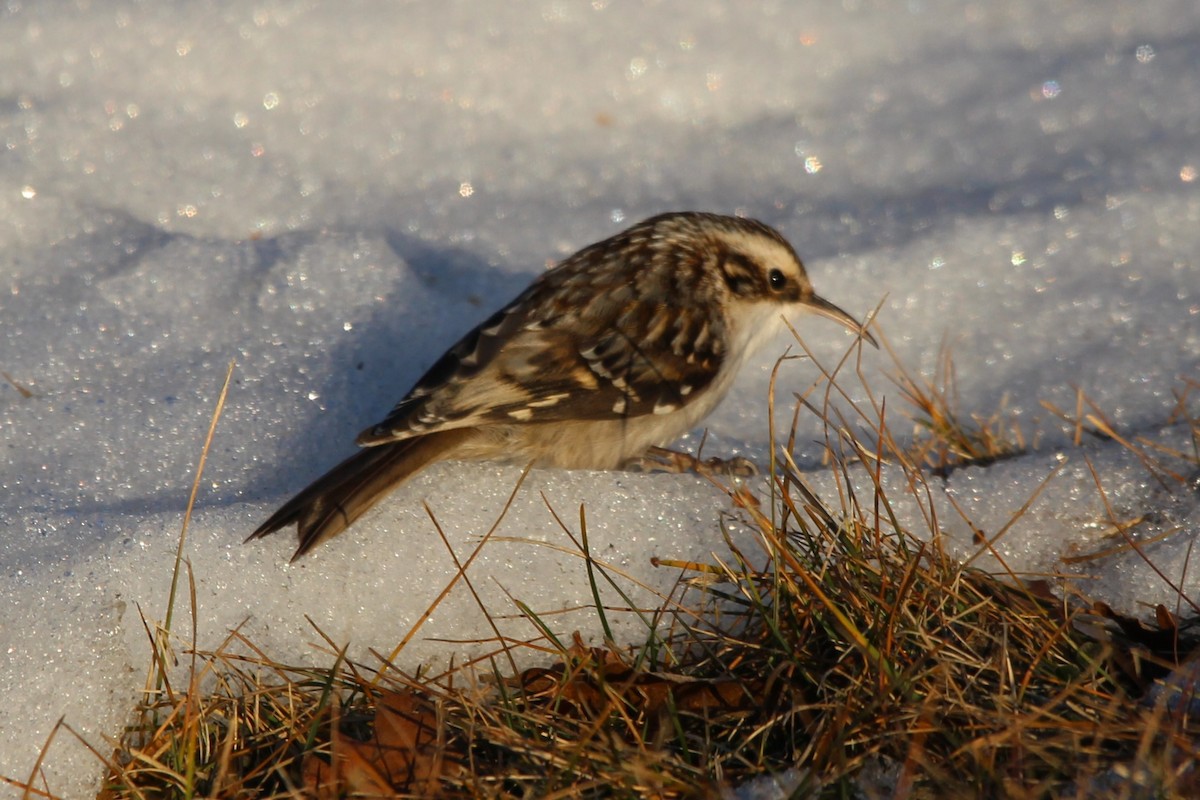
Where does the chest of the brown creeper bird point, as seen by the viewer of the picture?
to the viewer's right
